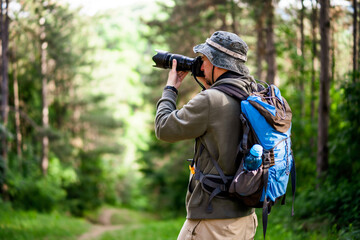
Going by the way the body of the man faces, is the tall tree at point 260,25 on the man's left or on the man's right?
on the man's right

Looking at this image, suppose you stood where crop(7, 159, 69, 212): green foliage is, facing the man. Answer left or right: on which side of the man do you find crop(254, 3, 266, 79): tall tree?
left

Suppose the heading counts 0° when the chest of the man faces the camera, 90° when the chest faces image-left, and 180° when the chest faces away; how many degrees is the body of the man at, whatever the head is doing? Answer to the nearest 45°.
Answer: approximately 90°
